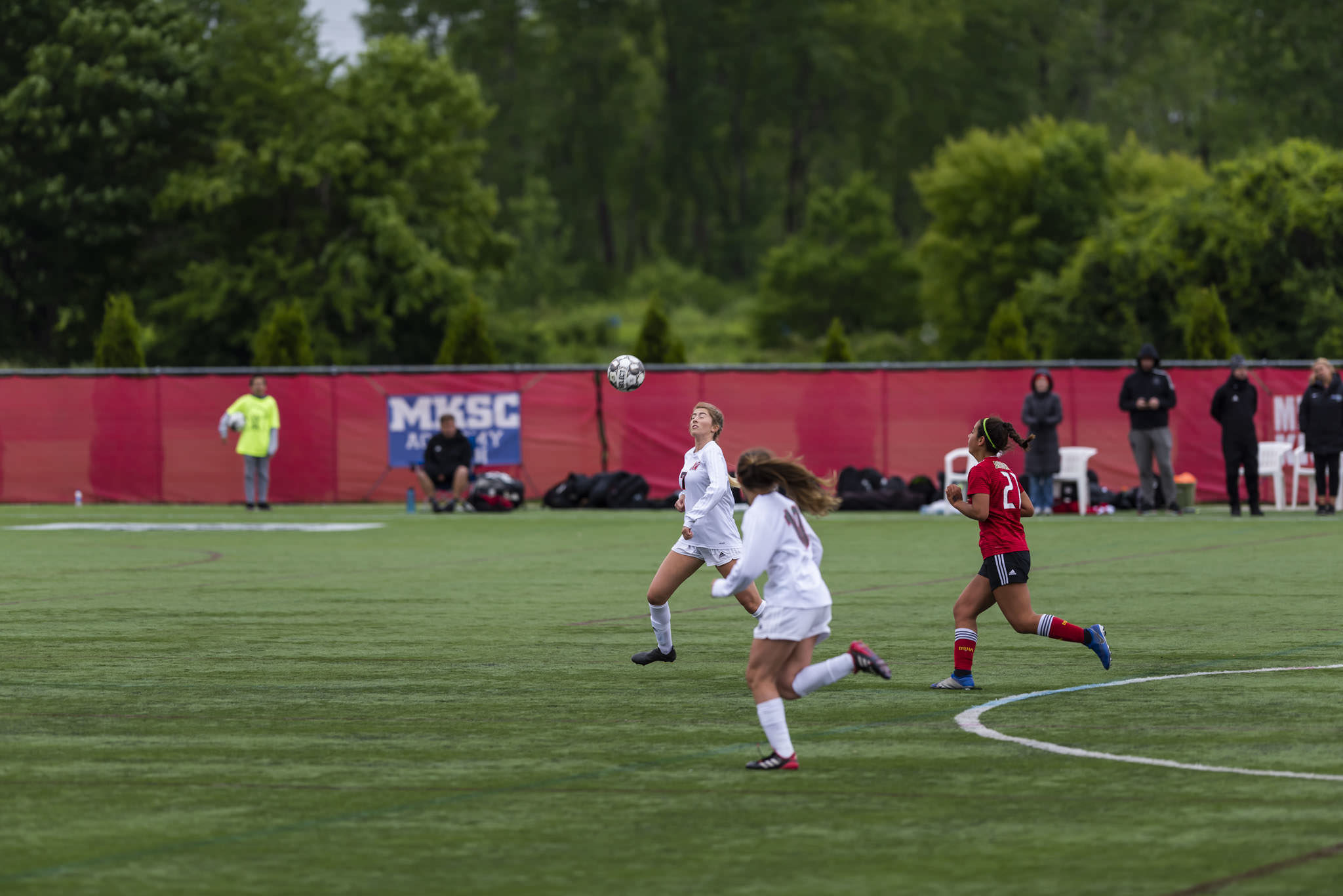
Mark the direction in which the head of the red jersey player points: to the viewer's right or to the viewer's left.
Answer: to the viewer's left

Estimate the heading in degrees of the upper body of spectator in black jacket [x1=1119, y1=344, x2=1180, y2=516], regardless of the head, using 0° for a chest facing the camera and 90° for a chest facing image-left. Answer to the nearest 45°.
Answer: approximately 0°

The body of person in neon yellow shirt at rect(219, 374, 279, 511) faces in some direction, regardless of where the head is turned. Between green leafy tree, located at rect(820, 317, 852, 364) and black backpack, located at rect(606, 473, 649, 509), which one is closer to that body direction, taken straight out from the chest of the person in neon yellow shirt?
the black backpack

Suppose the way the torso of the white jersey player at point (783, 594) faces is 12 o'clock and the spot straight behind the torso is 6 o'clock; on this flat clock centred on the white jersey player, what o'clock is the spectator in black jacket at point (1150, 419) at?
The spectator in black jacket is roughly at 2 o'clock from the white jersey player.

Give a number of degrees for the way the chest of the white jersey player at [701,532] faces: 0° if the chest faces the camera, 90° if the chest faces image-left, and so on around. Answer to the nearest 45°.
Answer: approximately 45°

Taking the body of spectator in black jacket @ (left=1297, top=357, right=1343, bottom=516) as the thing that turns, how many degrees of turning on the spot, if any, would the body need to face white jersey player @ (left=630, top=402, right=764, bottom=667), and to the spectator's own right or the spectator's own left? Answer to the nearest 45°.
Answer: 0° — they already face them

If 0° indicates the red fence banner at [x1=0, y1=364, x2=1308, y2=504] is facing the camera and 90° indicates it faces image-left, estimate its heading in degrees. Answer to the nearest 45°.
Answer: approximately 0°
